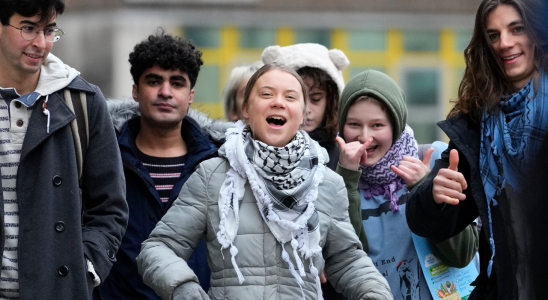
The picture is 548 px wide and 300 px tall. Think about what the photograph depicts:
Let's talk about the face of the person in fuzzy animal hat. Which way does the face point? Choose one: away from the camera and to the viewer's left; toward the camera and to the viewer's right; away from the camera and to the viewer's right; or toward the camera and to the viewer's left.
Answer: toward the camera and to the viewer's left

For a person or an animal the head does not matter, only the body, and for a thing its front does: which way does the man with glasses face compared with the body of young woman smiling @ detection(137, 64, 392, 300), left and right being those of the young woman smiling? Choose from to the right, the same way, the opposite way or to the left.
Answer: the same way

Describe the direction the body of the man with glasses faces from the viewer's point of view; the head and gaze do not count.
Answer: toward the camera

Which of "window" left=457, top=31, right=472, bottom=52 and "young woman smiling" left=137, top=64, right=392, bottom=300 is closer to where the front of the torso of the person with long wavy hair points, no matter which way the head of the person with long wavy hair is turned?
the young woman smiling

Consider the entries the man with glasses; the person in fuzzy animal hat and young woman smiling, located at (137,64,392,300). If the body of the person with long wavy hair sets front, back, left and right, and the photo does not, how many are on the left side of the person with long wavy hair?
0

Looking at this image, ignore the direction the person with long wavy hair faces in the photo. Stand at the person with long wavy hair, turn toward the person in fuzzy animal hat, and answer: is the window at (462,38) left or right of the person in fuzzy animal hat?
right

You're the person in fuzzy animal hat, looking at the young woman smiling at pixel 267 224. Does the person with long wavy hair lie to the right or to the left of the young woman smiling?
left

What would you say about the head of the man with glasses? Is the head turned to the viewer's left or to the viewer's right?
to the viewer's right

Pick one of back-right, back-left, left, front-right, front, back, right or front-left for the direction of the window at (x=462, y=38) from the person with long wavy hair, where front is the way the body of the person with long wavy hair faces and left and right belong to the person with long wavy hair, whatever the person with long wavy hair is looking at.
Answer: back

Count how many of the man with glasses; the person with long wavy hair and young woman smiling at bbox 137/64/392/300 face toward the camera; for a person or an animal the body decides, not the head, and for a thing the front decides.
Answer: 3

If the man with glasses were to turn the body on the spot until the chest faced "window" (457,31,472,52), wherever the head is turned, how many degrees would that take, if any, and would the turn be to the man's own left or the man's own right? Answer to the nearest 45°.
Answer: approximately 135° to the man's own left

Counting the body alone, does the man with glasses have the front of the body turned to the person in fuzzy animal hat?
no

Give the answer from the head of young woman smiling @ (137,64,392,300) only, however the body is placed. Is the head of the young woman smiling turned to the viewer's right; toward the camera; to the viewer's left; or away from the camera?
toward the camera

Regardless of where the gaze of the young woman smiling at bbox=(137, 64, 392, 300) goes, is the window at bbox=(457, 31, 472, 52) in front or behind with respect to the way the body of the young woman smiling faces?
behind

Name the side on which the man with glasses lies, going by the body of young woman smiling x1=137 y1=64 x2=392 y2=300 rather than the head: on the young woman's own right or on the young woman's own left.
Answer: on the young woman's own right

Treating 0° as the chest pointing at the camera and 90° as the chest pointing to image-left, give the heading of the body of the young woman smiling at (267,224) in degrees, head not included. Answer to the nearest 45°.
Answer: approximately 0°
